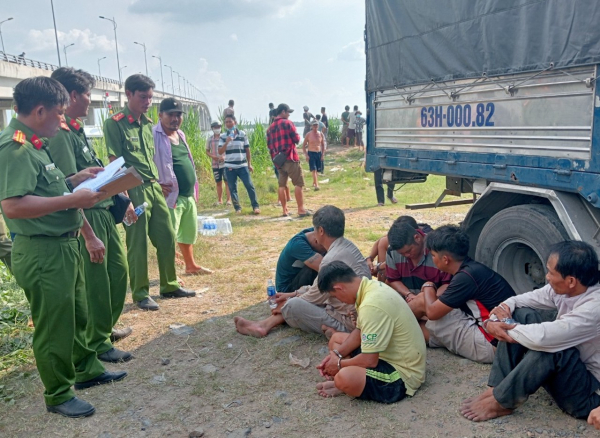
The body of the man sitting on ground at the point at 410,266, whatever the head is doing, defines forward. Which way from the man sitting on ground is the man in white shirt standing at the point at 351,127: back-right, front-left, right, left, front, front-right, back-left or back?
back-right

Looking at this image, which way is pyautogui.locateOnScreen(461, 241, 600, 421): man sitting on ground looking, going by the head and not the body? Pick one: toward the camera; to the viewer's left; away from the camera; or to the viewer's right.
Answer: to the viewer's left

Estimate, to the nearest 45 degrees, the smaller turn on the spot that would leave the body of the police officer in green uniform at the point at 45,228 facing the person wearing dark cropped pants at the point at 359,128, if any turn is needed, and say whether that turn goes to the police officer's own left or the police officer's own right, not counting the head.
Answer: approximately 45° to the police officer's own left

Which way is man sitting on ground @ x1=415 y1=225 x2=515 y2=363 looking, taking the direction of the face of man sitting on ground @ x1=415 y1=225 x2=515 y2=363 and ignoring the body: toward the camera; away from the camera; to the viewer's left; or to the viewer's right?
to the viewer's left

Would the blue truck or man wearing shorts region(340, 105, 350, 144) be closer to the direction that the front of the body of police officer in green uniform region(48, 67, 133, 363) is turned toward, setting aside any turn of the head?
the blue truck

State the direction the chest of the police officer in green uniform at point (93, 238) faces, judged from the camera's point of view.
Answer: to the viewer's right

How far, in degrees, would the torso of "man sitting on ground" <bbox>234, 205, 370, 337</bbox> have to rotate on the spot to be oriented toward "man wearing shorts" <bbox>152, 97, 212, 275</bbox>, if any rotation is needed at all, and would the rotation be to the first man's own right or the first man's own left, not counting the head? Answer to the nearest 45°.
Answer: approximately 45° to the first man's own right

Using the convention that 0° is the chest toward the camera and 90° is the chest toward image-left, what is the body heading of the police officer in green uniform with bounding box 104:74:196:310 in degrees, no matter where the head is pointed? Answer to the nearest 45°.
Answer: approximately 315°

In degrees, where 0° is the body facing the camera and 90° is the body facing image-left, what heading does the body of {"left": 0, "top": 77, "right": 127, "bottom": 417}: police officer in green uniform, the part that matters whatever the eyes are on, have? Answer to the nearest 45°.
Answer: approximately 270°

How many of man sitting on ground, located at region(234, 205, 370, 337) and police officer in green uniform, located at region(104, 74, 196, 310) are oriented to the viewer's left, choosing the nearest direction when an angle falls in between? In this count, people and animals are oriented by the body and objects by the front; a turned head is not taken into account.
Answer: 1

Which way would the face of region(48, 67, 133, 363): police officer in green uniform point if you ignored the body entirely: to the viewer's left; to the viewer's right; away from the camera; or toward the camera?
to the viewer's right

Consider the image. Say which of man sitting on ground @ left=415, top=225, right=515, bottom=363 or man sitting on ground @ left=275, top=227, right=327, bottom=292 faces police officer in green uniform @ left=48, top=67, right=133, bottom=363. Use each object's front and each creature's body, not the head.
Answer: man sitting on ground @ left=415, top=225, right=515, bottom=363

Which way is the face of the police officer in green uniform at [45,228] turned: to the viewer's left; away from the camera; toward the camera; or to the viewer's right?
to the viewer's right
